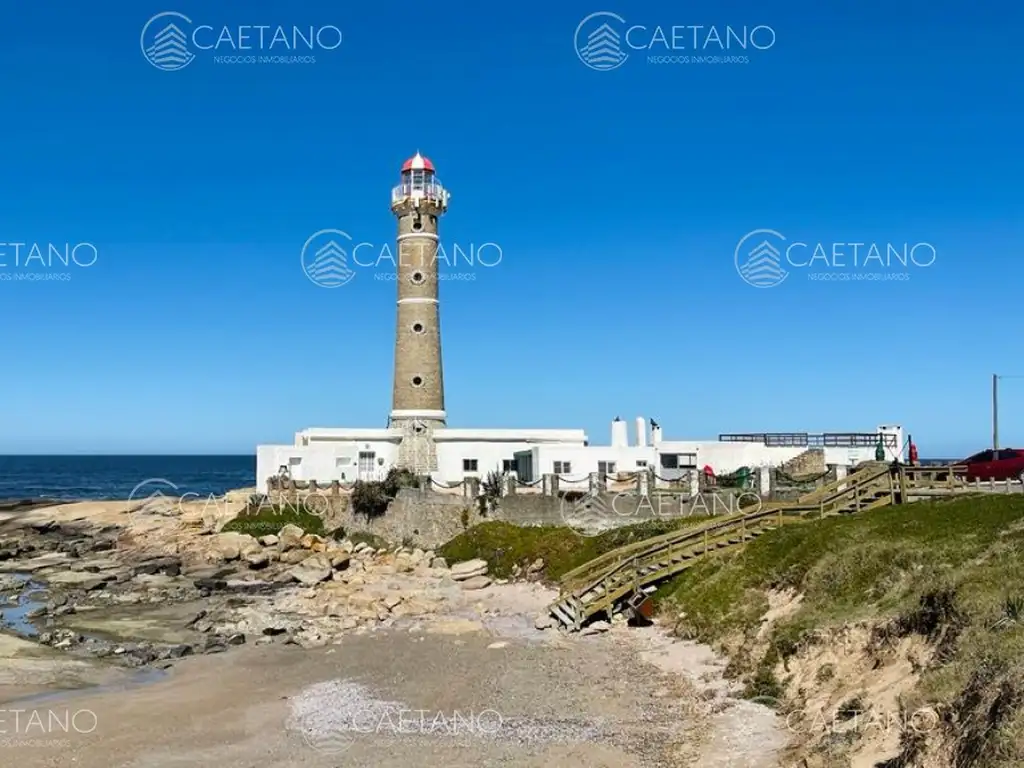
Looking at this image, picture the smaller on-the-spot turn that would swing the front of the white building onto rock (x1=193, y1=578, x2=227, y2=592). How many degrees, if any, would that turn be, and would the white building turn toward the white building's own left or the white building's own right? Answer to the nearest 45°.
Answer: approximately 45° to the white building's own right

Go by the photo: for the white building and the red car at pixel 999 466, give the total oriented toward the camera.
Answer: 1

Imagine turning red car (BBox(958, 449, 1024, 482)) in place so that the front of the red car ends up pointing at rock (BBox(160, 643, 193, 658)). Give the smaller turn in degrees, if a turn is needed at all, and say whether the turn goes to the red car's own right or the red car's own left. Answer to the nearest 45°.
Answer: approximately 45° to the red car's own left

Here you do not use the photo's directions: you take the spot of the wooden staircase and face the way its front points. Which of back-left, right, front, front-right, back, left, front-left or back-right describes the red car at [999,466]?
back

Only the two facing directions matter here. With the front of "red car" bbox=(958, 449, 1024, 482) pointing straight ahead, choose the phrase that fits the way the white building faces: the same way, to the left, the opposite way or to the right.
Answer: to the left

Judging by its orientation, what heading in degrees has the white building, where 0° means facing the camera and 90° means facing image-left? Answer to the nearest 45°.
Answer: approximately 0°

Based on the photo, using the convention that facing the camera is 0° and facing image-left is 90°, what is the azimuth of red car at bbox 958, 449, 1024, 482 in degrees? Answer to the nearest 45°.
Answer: approximately 90°

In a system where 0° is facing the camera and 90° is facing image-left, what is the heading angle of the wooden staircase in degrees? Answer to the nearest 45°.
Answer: approximately 45°
